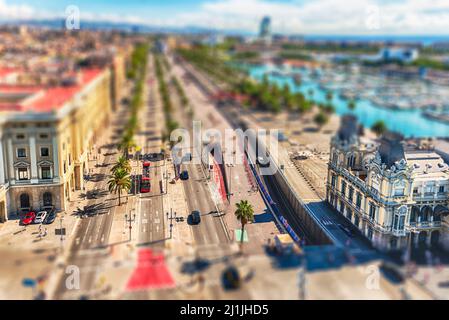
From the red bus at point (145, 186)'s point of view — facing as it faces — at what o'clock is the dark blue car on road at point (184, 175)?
The dark blue car on road is roughly at 8 o'clock from the red bus.

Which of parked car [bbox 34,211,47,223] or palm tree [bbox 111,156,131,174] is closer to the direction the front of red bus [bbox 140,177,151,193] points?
the parked car

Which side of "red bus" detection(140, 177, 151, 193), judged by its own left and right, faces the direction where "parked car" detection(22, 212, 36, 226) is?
right

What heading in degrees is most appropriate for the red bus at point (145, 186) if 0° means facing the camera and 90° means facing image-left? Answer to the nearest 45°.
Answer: approximately 0°

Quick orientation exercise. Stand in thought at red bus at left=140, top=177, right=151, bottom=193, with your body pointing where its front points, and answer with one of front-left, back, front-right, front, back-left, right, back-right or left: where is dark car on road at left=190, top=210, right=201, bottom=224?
front-left

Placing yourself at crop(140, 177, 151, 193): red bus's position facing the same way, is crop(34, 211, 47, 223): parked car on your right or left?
on your right

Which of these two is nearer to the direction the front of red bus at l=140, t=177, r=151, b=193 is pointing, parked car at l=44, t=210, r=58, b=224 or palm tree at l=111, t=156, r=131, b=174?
the parked car

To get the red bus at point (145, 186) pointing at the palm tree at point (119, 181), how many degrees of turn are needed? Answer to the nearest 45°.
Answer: approximately 45° to its right

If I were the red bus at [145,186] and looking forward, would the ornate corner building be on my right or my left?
on my left

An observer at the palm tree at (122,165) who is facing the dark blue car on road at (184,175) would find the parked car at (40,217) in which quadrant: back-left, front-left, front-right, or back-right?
back-right

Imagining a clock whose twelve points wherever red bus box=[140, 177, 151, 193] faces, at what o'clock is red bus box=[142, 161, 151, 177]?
red bus box=[142, 161, 151, 177] is roughly at 6 o'clock from red bus box=[140, 177, 151, 193].

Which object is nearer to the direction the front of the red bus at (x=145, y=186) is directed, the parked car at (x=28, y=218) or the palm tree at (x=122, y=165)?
the parked car

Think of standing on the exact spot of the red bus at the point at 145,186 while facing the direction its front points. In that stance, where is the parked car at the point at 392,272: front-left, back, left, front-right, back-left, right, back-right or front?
front-left

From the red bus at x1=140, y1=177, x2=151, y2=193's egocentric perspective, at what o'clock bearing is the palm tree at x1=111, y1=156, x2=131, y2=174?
The palm tree is roughly at 4 o'clock from the red bus.
